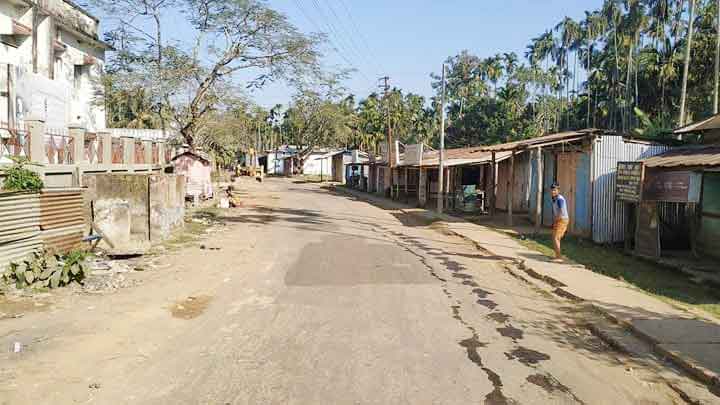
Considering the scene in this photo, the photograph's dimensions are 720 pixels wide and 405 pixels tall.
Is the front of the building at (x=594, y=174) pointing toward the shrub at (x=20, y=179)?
yes

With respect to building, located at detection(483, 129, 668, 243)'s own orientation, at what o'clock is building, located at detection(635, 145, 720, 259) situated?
building, located at detection(635, 145, 720, 259) is roughly at 9 o'clock from building, located at detection(483, 129, 668, 243).

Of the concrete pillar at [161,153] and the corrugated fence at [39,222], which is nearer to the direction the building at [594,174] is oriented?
the corrugated fence

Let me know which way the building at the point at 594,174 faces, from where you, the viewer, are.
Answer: facing the viewer and to the left of the viewer

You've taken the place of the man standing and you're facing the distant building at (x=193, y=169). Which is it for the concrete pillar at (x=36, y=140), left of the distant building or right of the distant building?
left

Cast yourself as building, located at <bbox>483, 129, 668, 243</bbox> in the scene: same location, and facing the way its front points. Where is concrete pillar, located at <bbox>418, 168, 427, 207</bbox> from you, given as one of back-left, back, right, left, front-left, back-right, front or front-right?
right

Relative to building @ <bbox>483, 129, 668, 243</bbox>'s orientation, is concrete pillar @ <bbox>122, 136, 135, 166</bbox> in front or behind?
in front

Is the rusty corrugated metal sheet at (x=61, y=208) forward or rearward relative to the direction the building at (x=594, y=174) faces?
forward

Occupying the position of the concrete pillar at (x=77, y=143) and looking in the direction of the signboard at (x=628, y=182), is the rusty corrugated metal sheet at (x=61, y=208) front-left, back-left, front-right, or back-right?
front-right

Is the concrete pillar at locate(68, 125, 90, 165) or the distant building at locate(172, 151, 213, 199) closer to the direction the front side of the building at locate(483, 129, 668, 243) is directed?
the concrete pillar

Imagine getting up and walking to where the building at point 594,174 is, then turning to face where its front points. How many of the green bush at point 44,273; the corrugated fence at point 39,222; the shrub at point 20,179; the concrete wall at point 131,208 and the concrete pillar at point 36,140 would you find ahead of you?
5

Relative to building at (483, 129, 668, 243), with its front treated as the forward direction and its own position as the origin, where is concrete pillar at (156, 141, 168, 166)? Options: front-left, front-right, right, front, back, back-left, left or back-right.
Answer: front-right

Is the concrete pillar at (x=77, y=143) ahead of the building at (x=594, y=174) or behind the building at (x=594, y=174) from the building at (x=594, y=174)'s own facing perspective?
ahead

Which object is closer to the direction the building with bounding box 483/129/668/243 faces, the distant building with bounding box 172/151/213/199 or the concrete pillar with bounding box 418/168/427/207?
the distant building

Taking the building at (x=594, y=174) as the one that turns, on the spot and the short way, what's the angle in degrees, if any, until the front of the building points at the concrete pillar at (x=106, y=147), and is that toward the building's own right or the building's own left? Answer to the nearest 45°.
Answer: approximately 45° to the building's own right

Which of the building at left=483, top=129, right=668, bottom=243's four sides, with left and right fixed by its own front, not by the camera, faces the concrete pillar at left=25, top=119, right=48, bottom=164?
front
